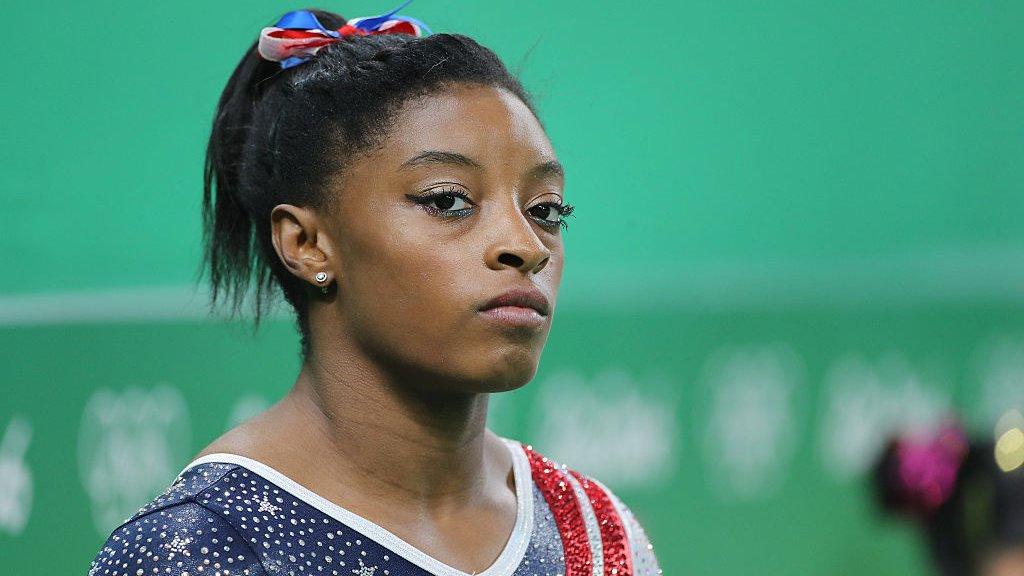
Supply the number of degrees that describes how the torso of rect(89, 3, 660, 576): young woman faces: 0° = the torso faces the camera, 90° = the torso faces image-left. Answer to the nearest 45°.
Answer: approximately 315°

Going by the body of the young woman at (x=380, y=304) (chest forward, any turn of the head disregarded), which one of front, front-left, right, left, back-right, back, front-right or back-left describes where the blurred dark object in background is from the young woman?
left

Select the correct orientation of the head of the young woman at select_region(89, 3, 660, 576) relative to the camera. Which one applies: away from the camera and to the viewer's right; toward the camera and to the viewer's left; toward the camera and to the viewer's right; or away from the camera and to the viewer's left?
toward the camera and to the viewer's right
